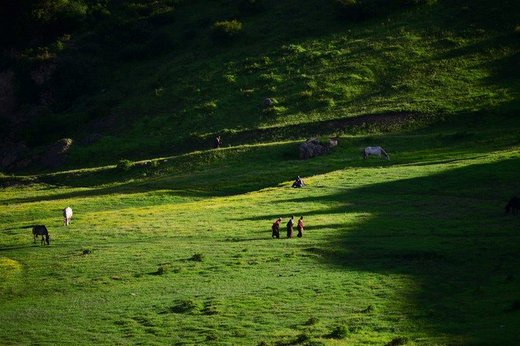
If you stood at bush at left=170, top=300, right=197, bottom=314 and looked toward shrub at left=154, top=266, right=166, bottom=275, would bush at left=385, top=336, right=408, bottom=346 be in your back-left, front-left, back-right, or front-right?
back-right

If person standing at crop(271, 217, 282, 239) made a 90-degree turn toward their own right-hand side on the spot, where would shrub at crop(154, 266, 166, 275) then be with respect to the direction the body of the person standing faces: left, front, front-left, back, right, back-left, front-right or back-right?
front-right

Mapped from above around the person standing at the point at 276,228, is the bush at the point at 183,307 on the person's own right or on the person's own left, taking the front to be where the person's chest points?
on the person's own right
